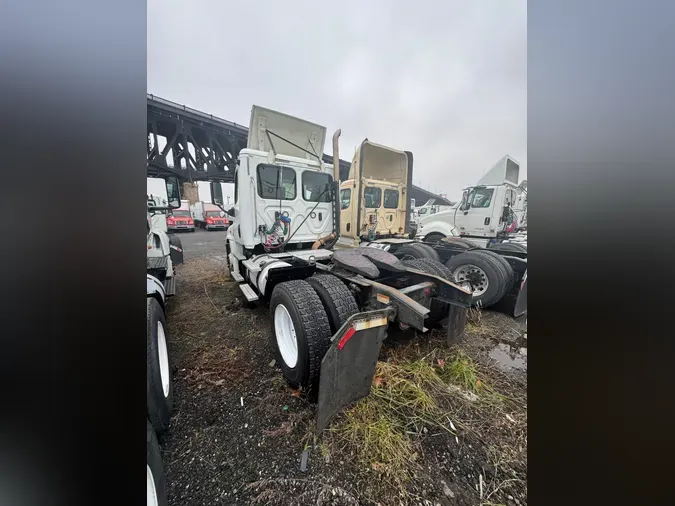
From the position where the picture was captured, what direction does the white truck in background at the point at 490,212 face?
facing to the left of the viewer

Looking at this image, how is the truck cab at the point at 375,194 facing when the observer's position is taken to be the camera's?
facing away from the viewer and to the left of the viewer

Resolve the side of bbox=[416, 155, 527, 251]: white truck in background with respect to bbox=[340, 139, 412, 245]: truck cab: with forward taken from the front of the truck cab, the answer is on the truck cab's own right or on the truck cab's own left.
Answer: on the truck cab's own right

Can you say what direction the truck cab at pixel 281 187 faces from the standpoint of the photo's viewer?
facing away from the viewer and to the left of the viewer
